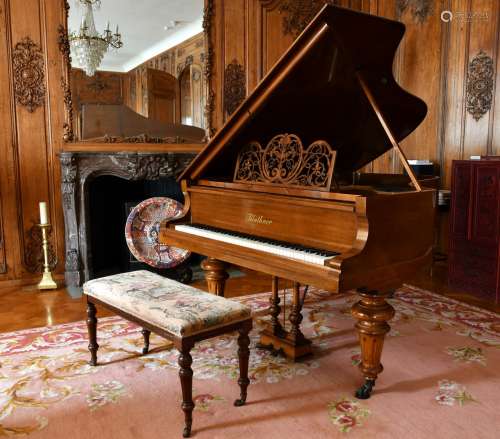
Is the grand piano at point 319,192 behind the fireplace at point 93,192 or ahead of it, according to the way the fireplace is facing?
ahead

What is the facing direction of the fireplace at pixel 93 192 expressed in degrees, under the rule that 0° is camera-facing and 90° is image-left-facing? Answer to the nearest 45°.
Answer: approximately 0°

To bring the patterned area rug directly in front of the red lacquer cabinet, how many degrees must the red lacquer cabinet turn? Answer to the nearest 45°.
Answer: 0° — it already faces it

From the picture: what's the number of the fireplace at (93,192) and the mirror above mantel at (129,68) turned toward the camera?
2

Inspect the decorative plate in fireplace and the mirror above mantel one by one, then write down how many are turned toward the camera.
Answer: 2

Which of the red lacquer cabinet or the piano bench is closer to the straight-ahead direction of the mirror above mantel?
the piano bench
